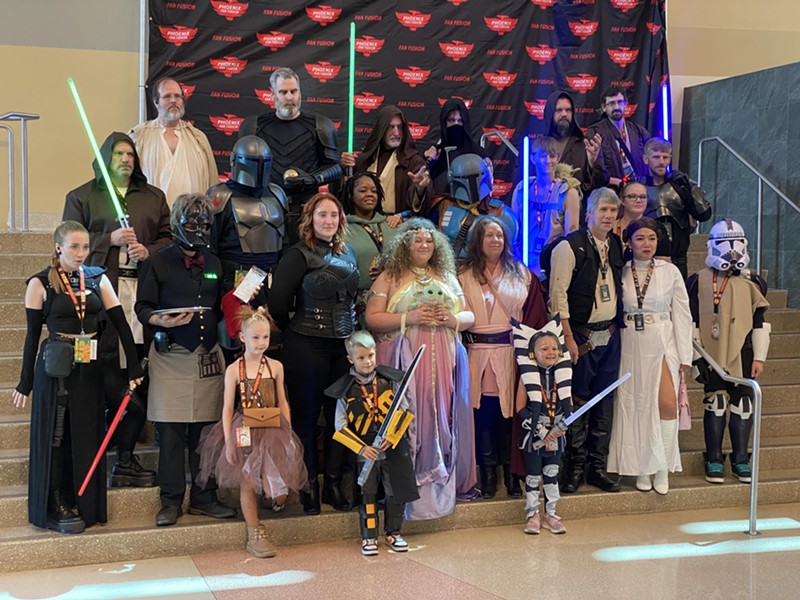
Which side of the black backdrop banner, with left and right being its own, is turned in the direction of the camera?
front

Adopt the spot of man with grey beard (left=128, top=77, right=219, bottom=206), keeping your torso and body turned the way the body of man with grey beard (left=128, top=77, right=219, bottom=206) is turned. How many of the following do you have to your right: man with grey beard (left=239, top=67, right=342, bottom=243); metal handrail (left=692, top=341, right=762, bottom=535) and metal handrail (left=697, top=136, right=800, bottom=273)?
0

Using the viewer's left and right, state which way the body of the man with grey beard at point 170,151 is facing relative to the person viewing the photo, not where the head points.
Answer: facing the viewer

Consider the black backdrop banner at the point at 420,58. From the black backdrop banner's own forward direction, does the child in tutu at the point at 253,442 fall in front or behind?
in front

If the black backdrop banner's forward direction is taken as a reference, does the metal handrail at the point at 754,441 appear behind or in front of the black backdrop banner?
in front

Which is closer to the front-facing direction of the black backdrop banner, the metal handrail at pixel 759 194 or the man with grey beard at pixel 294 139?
the man with grey beard

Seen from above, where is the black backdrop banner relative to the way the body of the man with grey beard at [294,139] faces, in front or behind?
behind

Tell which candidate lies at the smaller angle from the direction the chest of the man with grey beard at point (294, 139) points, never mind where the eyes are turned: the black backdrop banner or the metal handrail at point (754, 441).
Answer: the metal handrail

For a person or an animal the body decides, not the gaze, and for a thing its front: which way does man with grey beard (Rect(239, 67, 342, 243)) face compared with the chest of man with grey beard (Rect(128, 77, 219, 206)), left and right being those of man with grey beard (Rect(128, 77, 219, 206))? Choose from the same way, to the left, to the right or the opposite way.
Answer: the same way

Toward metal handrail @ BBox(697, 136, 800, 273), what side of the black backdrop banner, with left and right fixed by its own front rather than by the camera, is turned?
left

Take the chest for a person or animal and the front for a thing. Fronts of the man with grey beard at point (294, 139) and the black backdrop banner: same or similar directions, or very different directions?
same or similar directions

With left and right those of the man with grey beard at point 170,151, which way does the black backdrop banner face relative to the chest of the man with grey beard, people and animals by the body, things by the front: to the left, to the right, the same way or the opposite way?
the same way

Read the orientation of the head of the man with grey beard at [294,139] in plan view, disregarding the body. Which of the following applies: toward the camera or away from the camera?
toward the camera
